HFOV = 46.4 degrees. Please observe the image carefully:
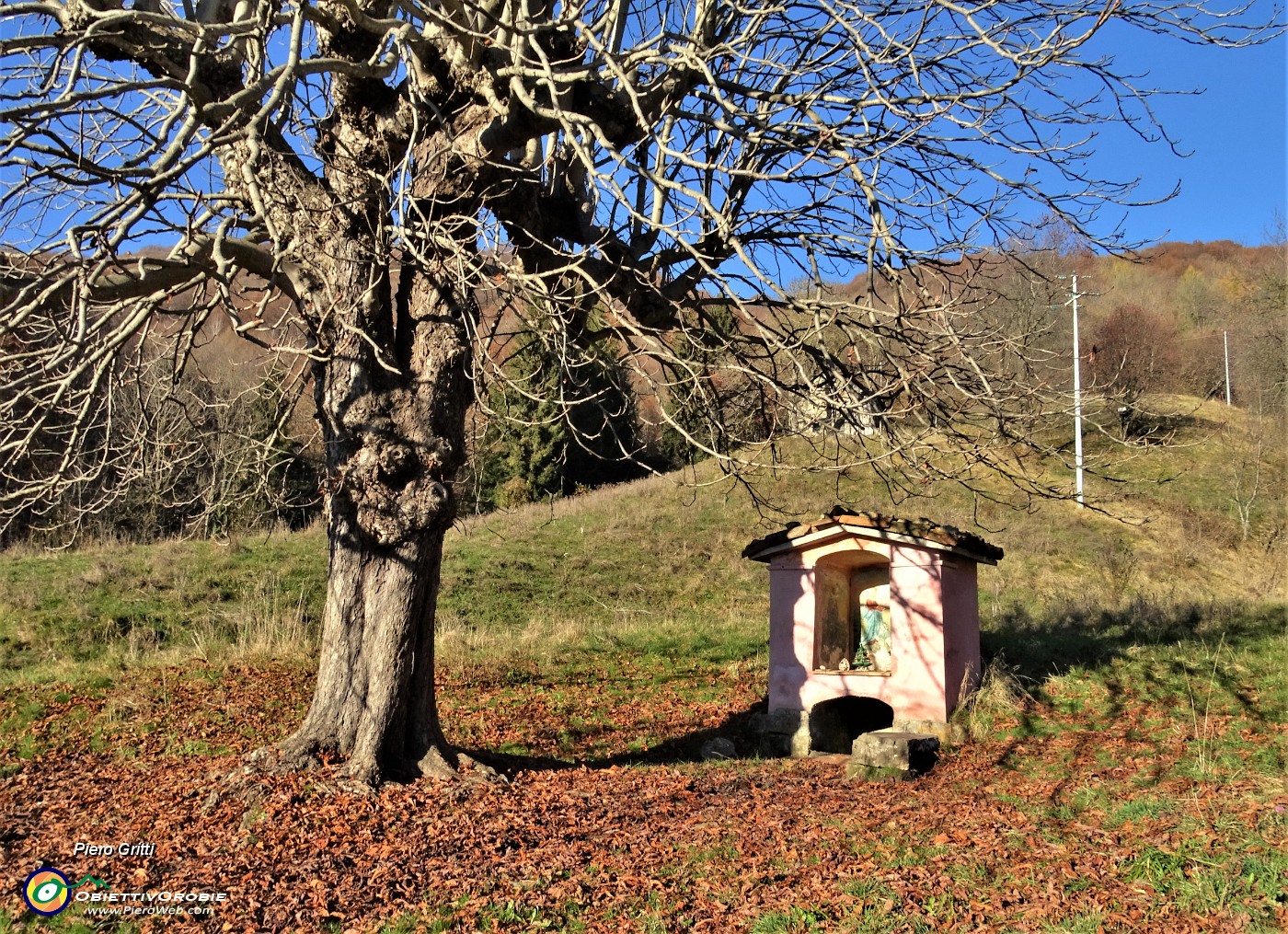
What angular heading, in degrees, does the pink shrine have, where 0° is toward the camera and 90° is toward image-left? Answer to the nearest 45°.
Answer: approximately 45°
